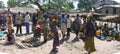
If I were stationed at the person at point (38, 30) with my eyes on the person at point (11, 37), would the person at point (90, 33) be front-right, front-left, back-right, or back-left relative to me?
back-left

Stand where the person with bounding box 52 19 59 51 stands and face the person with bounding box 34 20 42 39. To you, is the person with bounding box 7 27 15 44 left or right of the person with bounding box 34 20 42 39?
left

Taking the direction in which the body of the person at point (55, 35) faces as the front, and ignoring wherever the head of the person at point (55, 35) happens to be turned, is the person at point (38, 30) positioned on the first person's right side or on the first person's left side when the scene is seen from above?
on the first person's right side
